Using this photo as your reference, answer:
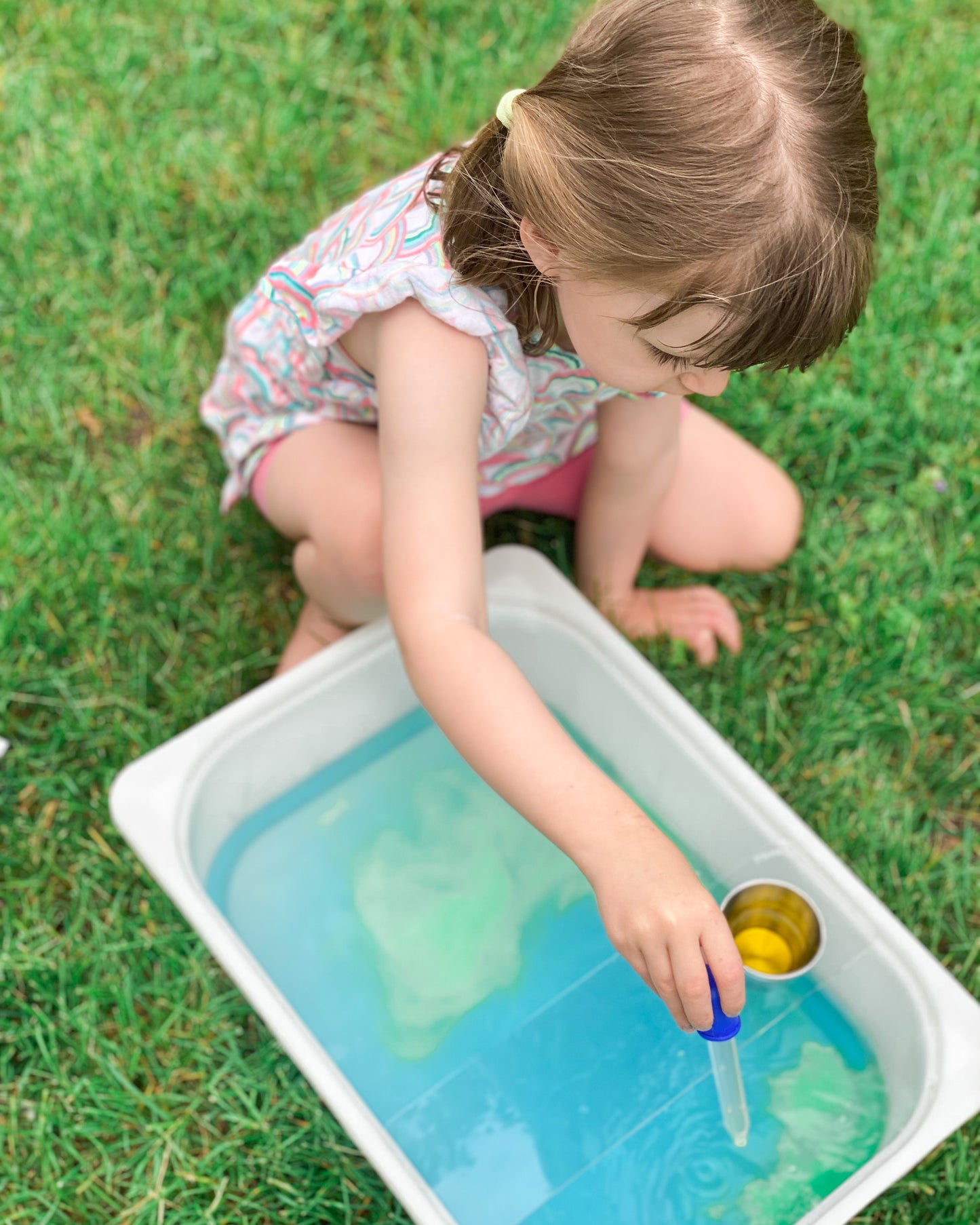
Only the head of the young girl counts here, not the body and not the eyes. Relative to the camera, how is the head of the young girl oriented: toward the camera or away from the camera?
toward the camera

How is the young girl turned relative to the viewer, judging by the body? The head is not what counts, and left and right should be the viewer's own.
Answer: facing the viewer and to the right of the viewer
